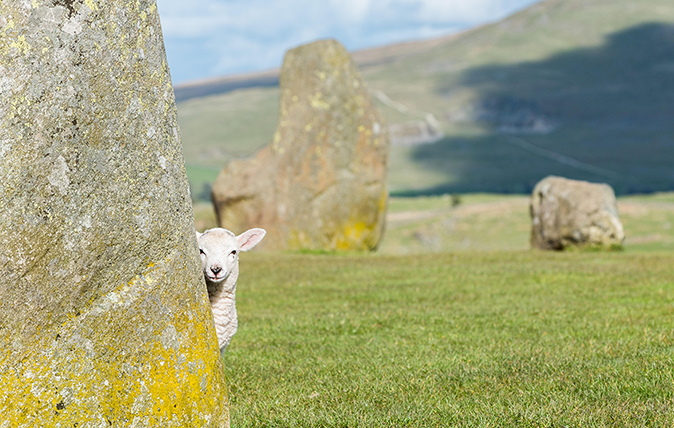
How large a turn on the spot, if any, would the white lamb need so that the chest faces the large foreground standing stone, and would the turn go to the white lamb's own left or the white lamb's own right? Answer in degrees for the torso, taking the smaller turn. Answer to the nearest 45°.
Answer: approximately 45° to the white lamb's own right

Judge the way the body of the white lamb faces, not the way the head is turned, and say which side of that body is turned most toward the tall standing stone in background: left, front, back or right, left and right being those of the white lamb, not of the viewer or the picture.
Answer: back

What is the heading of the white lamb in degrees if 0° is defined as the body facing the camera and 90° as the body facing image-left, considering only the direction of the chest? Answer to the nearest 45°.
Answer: approximately 0°

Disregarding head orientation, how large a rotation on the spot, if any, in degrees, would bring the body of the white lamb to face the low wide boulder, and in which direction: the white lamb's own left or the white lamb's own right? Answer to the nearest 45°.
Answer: approximately 135° to the white lamb's own left

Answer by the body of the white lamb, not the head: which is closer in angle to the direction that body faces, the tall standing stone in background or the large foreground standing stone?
the large foreground standing stone

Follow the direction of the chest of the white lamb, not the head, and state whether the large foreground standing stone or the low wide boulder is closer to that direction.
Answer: the large foreground standing stone
